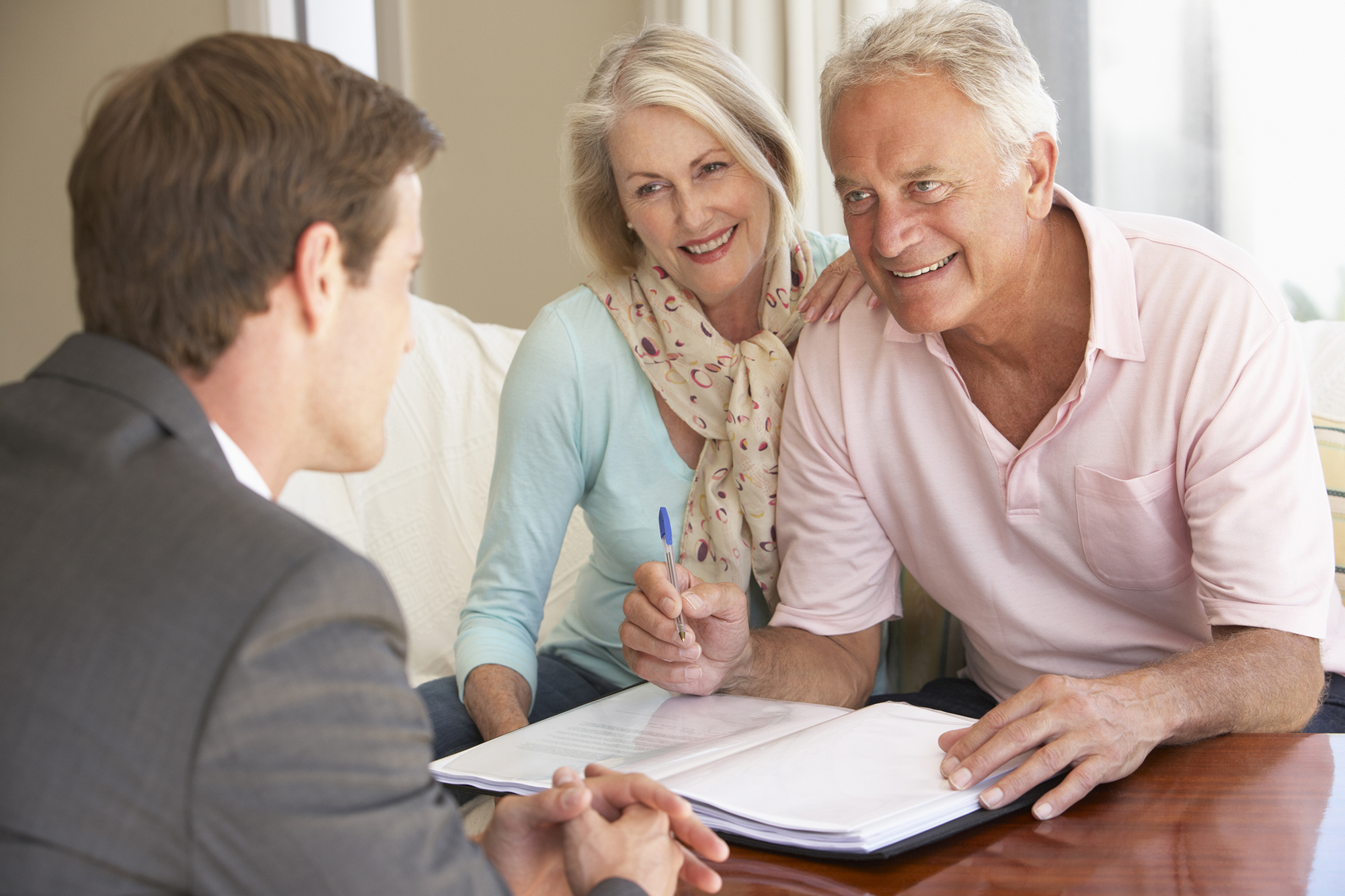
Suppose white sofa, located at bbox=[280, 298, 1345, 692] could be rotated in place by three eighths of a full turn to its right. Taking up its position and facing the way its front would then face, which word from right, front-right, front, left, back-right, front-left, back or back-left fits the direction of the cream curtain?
right

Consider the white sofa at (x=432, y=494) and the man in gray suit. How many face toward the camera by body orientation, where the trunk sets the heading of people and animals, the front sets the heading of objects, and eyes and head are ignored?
1

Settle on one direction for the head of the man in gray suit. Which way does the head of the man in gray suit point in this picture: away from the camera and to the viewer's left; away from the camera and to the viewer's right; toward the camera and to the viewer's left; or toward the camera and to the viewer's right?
away from the camera and to the viewer's right

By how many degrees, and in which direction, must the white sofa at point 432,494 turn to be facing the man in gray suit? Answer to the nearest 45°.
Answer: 0° — it already faces them

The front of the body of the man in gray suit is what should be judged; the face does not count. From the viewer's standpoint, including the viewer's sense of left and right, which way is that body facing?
facing away from the viewer and to the right of the viewer

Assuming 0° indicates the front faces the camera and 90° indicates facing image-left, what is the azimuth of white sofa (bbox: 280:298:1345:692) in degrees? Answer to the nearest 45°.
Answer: approximately 0°

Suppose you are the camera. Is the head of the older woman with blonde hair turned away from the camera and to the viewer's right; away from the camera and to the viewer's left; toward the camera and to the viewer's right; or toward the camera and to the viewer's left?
toward the camera and to the viewer's left
